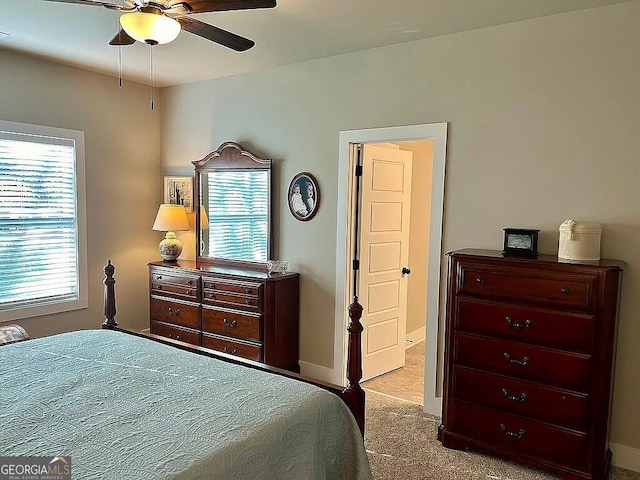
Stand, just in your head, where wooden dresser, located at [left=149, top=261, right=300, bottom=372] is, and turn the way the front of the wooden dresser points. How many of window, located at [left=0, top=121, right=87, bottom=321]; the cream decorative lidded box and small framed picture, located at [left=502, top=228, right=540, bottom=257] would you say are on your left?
2

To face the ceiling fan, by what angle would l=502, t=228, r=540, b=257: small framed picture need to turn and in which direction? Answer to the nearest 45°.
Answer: approximately 45° to its right

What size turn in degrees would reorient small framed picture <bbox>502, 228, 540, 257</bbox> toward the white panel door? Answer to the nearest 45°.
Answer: approximately 135° to its right

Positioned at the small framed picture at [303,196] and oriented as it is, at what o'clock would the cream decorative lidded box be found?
The cream decorative lidded box is roughly at 9 o'clock from the small framed picture.

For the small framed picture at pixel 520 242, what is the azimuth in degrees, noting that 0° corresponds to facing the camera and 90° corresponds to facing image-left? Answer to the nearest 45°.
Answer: approximately 0°
